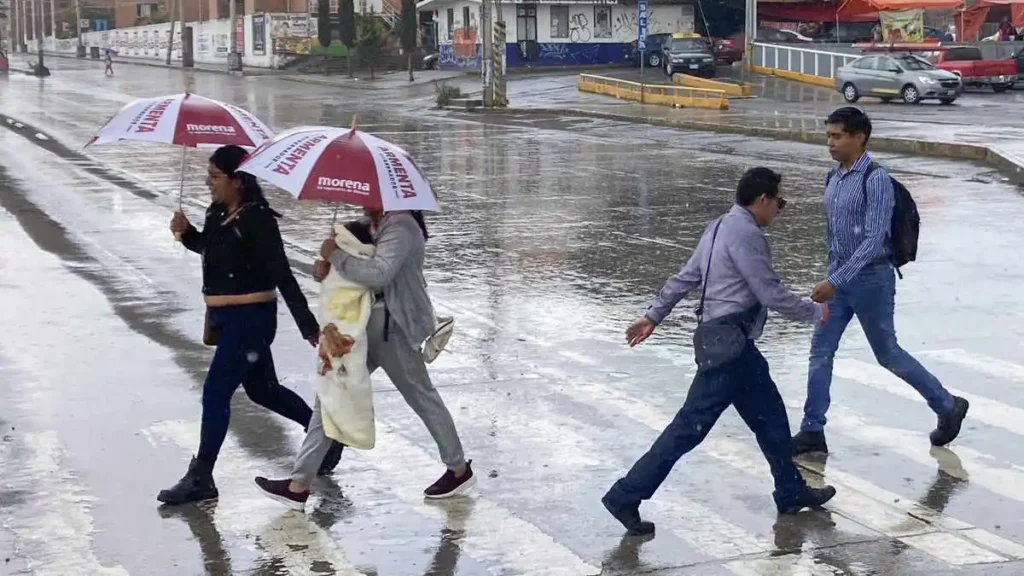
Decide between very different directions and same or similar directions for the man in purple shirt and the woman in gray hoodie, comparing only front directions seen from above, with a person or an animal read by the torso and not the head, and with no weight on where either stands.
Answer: very different directions

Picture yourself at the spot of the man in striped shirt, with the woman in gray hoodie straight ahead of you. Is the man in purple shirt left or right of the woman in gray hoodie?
left

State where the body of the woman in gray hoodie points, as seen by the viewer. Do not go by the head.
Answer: to the viewer's left

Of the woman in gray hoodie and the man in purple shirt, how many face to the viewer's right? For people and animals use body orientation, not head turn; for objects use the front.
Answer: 1
